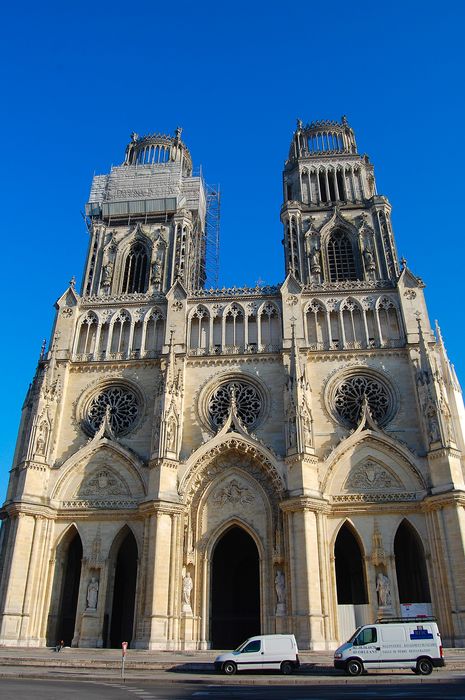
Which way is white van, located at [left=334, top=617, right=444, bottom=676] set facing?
to the viewer's left

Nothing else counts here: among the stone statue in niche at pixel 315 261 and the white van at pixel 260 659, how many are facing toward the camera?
1

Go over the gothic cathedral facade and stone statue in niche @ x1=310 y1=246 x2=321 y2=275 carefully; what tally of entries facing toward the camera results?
2

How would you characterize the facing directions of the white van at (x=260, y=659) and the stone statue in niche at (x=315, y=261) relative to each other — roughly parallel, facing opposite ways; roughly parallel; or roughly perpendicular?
roughly perpendicular

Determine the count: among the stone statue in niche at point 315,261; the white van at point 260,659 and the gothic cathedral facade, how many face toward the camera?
2

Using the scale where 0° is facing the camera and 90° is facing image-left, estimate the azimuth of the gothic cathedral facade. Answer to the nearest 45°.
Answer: approximately 0°

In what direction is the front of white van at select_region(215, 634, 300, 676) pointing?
to the viewer's left

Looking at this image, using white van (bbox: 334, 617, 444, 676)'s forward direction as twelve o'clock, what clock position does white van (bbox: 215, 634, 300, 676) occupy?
white van (bbox: 215, 634, 300, 676) is roughly at 12 o'clock from white van (bbox: 334, 617, 444, 676).

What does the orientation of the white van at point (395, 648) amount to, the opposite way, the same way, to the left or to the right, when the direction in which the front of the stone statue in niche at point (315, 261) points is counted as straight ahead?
to the right

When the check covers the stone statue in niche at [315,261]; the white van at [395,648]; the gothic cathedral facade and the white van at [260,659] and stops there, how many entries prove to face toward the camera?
2
